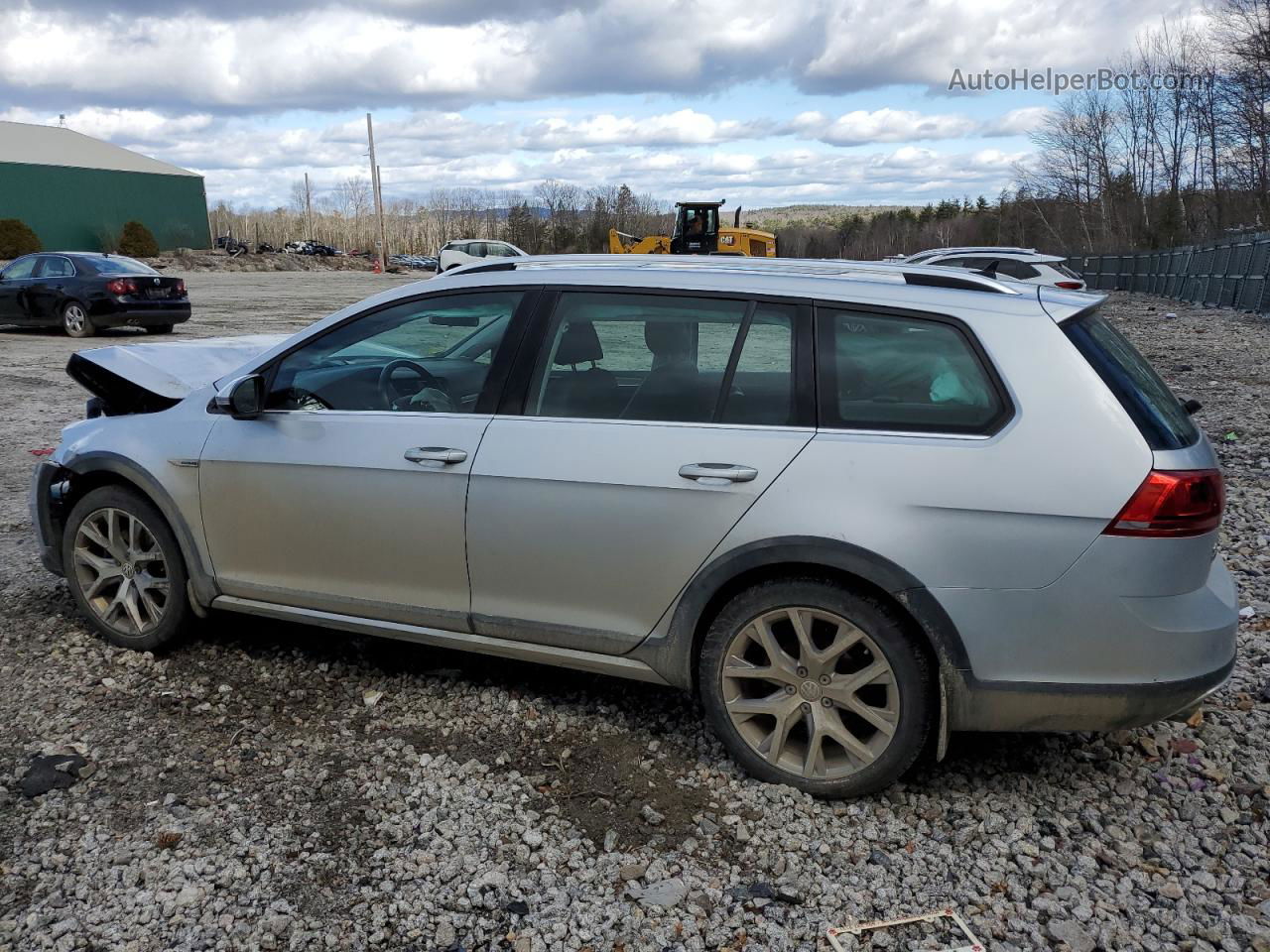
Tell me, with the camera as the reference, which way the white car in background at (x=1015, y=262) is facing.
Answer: facing away from the viewer and to the left of the viewer

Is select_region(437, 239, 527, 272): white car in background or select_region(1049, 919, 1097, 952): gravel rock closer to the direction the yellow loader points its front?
the white car in background

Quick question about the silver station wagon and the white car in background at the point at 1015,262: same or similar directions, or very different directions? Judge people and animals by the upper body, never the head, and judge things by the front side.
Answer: same or similar directions

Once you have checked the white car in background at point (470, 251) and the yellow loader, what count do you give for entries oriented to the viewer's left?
1

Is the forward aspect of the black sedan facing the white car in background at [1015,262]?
no

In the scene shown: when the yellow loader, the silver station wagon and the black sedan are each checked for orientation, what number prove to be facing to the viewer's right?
0

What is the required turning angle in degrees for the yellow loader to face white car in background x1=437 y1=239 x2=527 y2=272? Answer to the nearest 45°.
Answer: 0° — it already faces it

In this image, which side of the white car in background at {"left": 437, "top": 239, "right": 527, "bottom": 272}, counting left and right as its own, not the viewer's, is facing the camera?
right

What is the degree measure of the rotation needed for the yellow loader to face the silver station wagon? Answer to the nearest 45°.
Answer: approximately 90° to its left

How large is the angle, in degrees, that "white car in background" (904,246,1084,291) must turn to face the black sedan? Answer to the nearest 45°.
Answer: approximately 45° to its left

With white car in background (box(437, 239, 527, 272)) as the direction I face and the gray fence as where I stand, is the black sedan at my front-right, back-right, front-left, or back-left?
front-left

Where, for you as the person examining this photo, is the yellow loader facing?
facing to the left of the viewer

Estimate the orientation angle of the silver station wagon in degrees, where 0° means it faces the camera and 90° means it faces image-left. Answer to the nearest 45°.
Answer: approximately 135°

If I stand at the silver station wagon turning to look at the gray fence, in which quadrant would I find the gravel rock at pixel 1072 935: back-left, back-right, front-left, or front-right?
back-right
